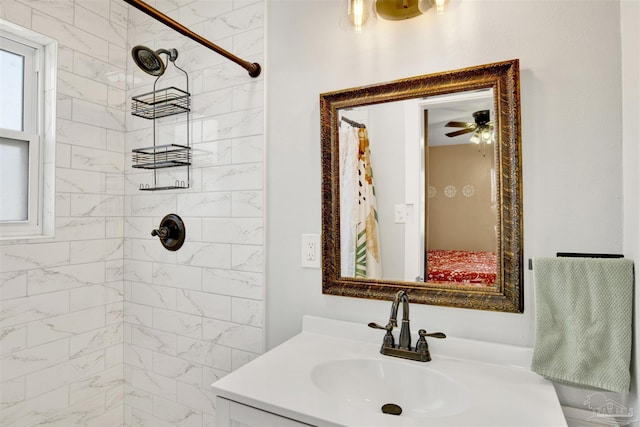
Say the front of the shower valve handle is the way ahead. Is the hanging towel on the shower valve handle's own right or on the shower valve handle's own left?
on the shower valve handle's own left

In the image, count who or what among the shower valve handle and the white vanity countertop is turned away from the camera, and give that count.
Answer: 0

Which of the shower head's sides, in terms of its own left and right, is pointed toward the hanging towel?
left

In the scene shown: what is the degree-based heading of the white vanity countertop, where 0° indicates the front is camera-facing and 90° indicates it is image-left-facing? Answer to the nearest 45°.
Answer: approximately 45°

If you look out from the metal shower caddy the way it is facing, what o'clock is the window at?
The window is roughly at 2 o'clock from the metal shower caddy.

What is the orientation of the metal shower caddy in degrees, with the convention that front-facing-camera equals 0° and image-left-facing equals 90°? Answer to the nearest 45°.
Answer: approximately 45°

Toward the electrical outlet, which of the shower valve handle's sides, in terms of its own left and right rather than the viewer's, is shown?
left

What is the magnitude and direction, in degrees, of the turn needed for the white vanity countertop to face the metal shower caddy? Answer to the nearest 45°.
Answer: approximately 90° to its right
